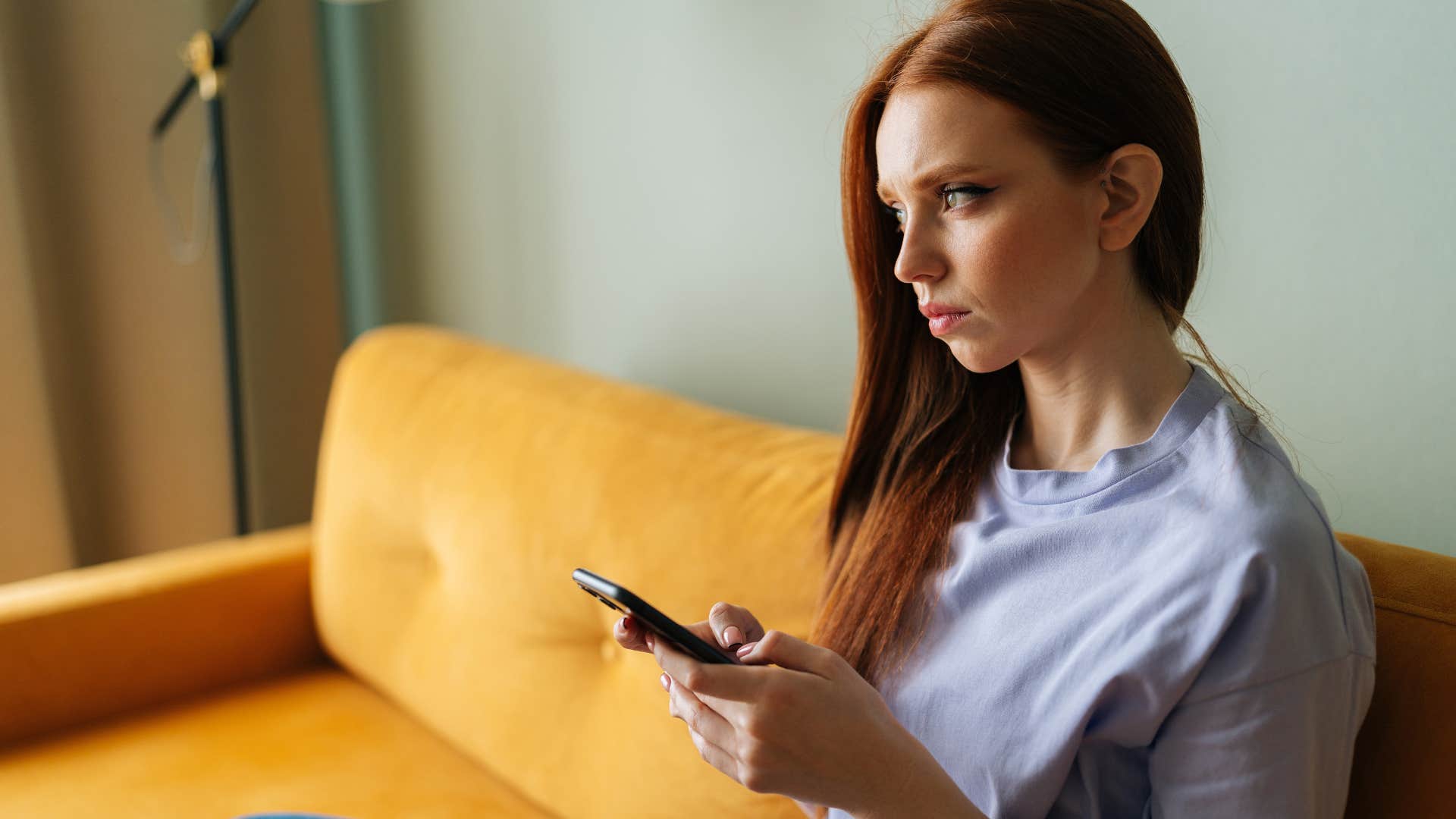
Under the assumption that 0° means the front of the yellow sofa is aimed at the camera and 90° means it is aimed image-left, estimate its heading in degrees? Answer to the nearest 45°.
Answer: approximately 45°

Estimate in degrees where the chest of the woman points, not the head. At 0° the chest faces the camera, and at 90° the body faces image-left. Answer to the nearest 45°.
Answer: approximately 45°

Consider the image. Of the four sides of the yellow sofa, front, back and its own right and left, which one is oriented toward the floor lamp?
right

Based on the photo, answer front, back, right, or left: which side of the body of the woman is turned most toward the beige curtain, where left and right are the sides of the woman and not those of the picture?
right

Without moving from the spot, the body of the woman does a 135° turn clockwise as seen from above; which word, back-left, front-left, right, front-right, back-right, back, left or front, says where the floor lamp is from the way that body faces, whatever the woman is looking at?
front-left

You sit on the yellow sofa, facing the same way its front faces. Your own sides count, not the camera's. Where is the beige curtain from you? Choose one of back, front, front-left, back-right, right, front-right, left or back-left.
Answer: right
